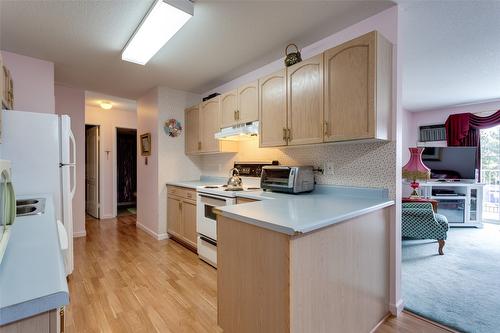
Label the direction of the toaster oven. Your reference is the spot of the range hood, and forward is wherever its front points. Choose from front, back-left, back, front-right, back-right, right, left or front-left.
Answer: left

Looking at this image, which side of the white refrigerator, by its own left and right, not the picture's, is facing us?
right

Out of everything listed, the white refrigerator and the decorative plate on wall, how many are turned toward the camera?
1

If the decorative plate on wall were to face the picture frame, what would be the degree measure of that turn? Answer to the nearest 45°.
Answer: approximately 135° to its right

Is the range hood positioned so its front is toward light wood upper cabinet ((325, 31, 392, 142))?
no

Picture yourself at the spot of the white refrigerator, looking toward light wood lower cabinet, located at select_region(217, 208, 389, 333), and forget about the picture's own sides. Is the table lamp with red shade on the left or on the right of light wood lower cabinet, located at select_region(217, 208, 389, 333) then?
left

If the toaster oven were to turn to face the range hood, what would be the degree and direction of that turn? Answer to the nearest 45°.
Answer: approximately 90° to its right

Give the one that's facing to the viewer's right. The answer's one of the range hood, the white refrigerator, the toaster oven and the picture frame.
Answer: the white refrigerator

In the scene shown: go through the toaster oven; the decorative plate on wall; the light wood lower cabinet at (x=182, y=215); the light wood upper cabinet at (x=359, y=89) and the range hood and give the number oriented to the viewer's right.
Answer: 0

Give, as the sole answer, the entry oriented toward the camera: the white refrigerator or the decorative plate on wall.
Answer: the decorative plate on wall

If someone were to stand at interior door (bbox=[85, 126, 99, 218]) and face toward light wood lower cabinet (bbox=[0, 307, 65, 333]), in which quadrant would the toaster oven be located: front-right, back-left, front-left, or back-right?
front-left

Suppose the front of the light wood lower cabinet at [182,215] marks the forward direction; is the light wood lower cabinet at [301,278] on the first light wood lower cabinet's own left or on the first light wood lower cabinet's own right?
on the first light wood lower cabinet's own left

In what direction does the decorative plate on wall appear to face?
toward the camera

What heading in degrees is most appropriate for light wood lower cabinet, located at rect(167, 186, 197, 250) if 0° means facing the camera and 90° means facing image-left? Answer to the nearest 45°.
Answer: approximately 45°

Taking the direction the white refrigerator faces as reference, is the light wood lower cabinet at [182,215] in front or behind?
in front

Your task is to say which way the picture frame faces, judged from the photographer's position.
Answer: facing the viewer and to the left of the viewer

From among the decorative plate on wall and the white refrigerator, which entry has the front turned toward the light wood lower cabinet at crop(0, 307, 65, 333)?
the decorative plate on wall

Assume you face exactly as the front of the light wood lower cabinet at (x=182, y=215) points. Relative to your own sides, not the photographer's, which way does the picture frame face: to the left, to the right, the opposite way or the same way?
the same way
